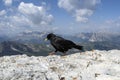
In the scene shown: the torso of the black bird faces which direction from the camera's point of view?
to the viewer's left
